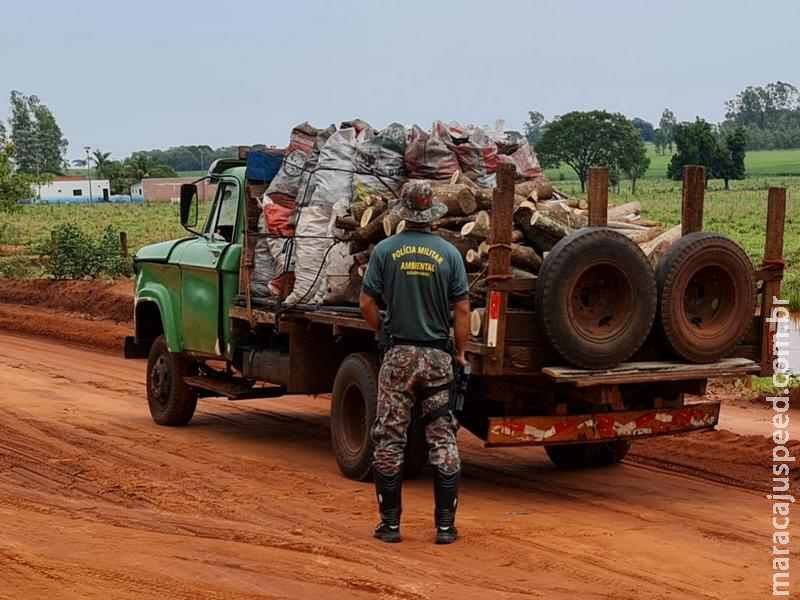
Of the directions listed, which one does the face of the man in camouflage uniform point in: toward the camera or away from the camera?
away from the camera

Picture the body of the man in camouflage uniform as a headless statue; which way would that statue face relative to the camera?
away from the camera

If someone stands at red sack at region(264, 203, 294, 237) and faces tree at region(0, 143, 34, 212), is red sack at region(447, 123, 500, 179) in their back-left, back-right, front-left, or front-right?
back-right

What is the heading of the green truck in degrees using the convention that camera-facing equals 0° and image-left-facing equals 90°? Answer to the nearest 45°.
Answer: approximately 135°
